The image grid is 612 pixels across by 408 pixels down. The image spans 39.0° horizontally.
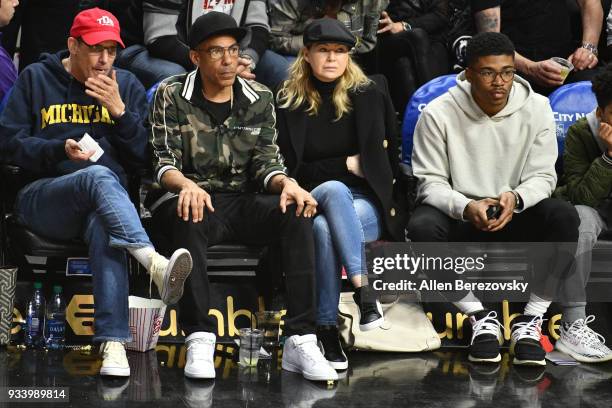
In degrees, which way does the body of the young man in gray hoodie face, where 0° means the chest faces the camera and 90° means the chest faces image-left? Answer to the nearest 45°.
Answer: approximately 0°

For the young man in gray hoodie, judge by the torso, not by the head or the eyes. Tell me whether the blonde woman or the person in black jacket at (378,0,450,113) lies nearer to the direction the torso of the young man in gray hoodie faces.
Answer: the blonde woman

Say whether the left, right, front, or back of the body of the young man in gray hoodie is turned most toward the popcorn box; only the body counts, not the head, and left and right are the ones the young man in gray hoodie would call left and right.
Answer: right

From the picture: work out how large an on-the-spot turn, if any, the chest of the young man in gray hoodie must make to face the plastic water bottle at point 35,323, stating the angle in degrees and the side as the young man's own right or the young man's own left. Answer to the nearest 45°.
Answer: approximately 90° to the young man's own right

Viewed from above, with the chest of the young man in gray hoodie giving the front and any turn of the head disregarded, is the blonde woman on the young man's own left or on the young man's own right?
on the young man's own right

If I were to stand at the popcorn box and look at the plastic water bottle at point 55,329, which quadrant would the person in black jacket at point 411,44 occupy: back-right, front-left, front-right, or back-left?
back-right

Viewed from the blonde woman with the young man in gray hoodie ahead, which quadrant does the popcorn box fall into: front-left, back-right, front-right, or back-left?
back-right

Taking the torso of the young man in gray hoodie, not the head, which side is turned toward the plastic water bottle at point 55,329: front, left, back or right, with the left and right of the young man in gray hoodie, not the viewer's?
right
